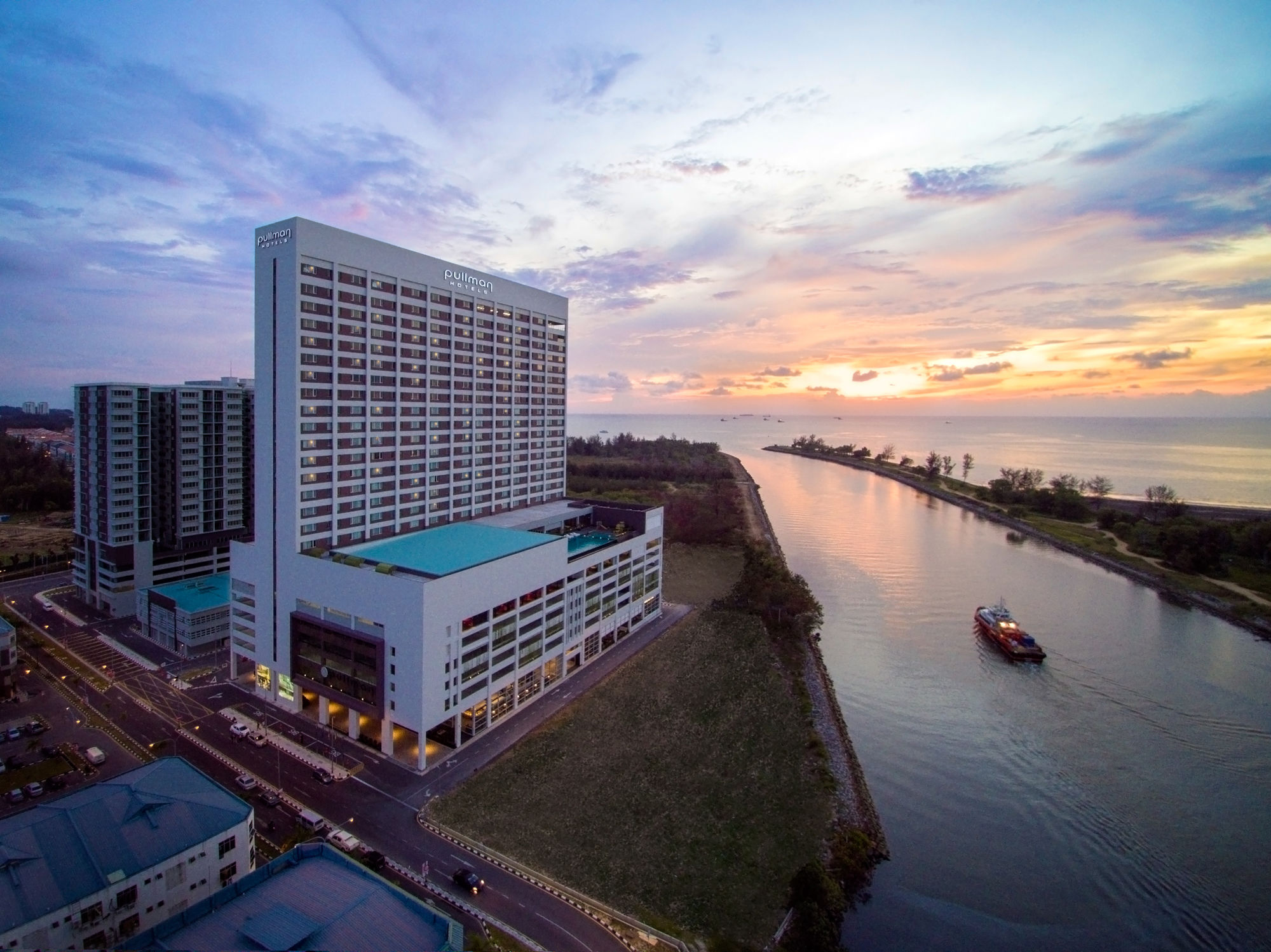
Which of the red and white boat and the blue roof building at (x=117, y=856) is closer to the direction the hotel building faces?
the blue roof building

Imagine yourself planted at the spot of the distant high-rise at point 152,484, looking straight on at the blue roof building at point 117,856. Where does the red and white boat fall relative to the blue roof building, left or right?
left

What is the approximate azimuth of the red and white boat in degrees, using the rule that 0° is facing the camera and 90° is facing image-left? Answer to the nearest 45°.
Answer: approximately 135°

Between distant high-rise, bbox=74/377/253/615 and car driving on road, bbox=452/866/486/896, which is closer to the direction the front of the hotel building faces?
the car driving on road

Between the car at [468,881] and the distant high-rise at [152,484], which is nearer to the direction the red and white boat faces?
the distant high-rise

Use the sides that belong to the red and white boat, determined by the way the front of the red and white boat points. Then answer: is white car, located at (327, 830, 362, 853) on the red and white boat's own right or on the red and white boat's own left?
on the red and white boat's own left
